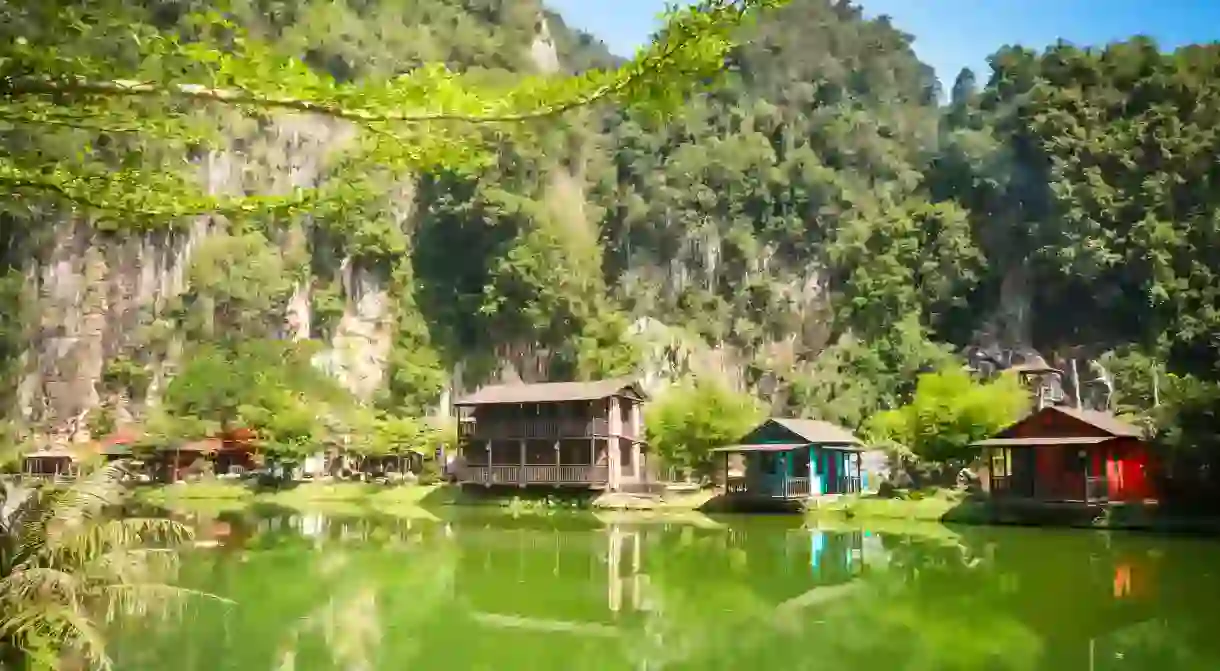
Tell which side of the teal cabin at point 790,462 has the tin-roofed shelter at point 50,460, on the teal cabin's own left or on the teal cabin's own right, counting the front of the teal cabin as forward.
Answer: on the teal cabin's own right

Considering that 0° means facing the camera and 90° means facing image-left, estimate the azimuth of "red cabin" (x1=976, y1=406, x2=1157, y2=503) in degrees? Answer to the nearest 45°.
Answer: approximately 45°

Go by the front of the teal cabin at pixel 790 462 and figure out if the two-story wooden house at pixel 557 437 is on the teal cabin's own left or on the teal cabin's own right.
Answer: on the teal cabin's own right

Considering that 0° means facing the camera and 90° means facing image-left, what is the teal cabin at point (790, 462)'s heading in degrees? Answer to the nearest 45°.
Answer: approximately 45°

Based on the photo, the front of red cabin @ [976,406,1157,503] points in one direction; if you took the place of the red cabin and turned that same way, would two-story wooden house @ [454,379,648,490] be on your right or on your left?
on your right

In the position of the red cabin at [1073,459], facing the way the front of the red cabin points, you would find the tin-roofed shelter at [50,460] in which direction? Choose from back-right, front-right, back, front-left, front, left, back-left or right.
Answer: front-right
